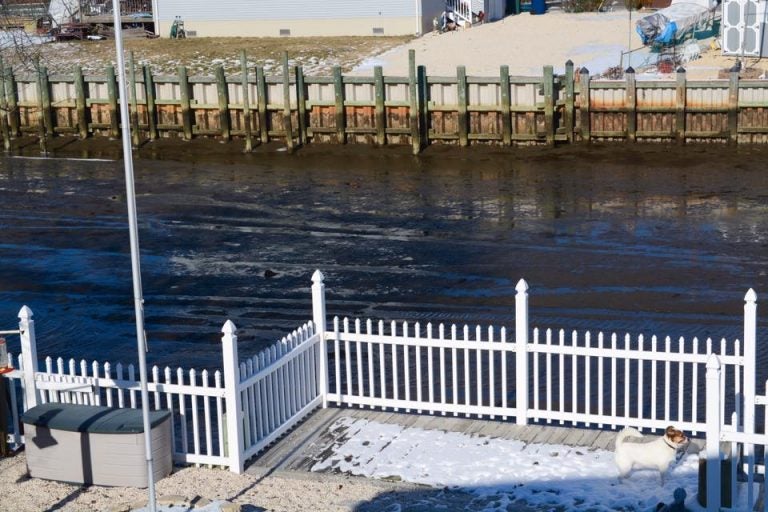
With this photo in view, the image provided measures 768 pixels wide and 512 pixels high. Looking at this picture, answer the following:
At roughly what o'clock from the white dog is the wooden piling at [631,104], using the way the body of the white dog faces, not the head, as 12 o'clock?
The wooden piling is roughly at 9 o'clock from the white dog.

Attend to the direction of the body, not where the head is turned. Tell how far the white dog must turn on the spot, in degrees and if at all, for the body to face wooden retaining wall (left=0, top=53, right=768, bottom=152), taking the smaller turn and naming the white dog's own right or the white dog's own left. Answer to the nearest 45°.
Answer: approximately 90° to the white dog's own left

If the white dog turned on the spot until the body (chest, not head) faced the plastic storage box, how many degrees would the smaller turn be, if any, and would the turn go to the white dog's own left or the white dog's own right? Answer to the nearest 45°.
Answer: approximately 180°

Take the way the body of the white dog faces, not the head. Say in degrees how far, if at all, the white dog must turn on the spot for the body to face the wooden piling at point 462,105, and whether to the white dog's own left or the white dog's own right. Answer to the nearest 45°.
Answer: approximately 90° to the white dog's own left

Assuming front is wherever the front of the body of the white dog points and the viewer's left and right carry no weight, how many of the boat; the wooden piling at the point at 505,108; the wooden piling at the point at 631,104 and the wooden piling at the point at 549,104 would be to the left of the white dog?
4

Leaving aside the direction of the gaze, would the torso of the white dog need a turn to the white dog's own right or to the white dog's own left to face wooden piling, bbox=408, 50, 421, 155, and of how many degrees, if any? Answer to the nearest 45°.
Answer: approximately 90° to the white dog's own left

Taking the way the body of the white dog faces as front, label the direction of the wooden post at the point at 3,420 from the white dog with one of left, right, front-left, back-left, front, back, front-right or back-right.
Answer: back

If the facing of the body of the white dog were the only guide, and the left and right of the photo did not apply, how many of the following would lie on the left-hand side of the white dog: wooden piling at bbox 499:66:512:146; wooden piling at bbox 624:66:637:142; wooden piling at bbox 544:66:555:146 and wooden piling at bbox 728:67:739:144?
4

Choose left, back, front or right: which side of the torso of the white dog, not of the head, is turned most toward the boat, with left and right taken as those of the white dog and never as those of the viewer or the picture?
left

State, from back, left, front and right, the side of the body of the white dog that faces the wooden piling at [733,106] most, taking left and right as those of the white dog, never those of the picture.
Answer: left

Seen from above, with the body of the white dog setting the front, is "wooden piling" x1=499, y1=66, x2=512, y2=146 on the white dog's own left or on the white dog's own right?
on the white dog's own left

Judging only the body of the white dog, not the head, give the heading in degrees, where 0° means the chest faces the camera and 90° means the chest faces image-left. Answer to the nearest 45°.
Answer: approximately 270°

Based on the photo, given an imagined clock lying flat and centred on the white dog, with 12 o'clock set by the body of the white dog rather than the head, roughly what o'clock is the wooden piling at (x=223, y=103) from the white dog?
The wooden piling is roughly at 8 o'clock from the white dog.
